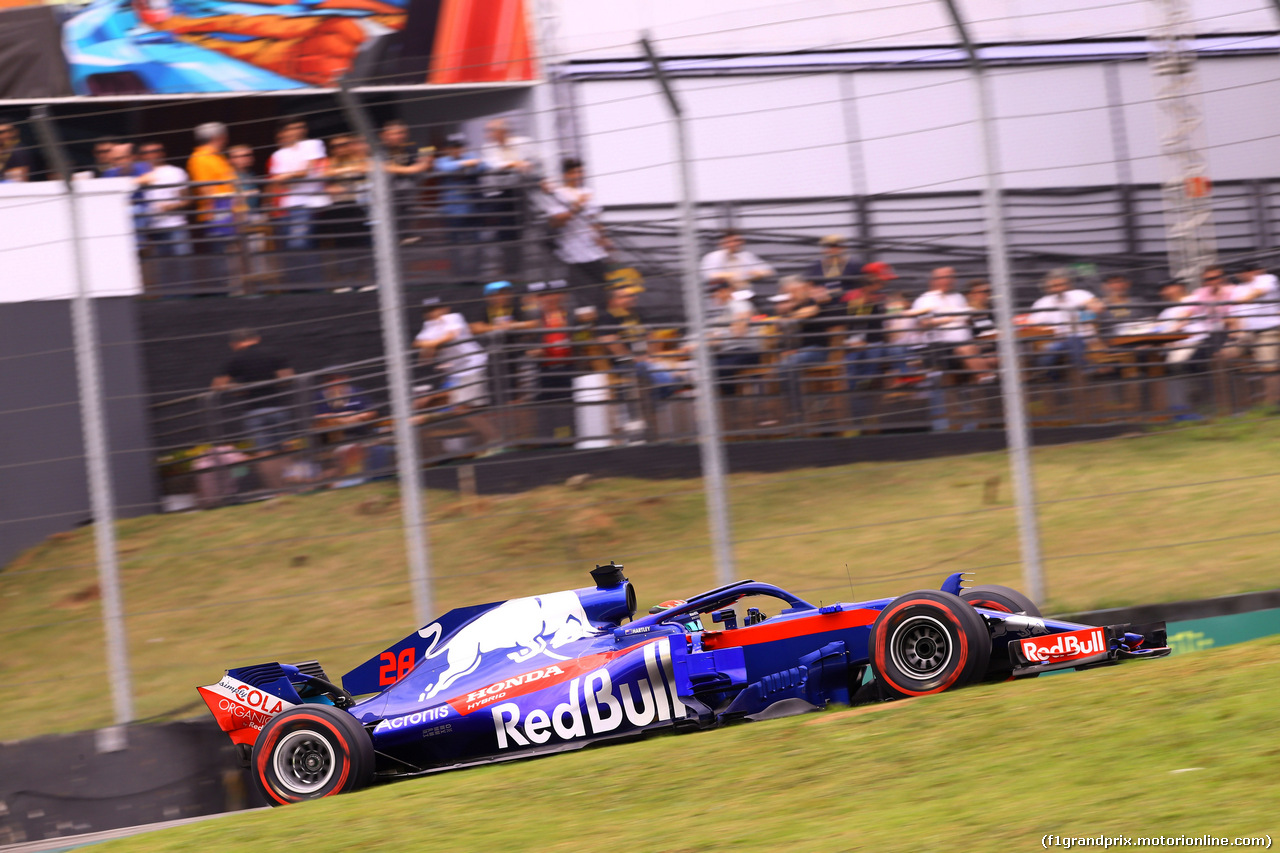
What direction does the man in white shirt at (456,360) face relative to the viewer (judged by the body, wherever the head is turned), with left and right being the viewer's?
facing the viewer and to the left of the viewer

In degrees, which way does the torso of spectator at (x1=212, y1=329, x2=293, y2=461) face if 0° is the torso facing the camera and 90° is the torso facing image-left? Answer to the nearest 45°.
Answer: approximately 0°

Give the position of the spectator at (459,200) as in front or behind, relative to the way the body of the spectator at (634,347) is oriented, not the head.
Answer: behind

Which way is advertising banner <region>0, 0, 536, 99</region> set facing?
toward the camera

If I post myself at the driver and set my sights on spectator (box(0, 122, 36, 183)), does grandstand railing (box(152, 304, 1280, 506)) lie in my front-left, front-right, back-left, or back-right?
front-right

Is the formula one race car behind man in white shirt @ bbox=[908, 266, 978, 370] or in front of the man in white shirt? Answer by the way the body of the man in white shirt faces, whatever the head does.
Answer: in front

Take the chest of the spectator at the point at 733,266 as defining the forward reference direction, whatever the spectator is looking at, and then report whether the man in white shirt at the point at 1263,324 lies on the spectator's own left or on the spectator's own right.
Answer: on the spectator's own left

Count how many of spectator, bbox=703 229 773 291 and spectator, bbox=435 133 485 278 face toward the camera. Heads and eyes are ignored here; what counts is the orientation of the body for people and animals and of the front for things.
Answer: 2

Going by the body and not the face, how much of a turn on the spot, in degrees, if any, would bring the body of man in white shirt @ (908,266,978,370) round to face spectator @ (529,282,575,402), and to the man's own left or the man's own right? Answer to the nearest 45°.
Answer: approximately 90° to the man's own right

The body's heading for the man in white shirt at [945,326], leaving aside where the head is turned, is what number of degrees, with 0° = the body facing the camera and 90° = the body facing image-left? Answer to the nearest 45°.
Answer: approximately 0°

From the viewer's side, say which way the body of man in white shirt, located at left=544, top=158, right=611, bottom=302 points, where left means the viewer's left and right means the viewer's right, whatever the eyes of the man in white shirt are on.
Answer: facing the viewer
